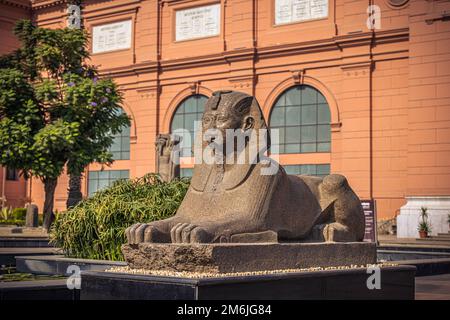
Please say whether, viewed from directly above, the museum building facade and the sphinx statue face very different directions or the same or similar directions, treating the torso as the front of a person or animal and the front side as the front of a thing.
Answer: same or similar directions

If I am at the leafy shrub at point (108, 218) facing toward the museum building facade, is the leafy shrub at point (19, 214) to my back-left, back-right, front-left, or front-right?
front-left

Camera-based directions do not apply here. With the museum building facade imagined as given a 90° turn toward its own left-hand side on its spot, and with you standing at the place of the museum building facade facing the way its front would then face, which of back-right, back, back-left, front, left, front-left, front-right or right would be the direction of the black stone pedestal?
front-right

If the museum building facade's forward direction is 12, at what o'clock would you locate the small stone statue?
The small stone statue is roughly at 12 o'clock from the museum building facade.

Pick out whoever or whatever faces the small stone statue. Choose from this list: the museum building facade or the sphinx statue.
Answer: the museum building facade

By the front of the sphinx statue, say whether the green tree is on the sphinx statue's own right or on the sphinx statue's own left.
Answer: on the sphinx statue's own right

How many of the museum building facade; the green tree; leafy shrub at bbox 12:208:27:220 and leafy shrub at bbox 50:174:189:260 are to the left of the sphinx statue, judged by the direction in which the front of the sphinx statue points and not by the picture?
0

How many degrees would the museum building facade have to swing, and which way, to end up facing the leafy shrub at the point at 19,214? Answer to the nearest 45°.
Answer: approximately 45° to its right

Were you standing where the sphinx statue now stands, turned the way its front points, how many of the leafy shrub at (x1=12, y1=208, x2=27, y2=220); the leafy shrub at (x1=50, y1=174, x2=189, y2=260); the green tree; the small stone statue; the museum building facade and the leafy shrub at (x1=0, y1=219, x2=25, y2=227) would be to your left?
0

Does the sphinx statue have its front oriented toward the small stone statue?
no

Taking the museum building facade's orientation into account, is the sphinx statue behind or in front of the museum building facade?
in front

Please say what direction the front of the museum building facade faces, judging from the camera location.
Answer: facing the viewer and to the left of the viewer
